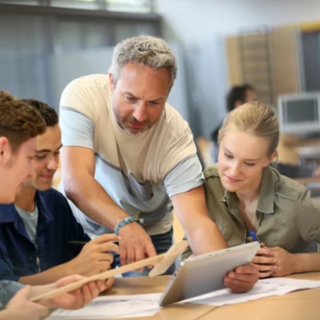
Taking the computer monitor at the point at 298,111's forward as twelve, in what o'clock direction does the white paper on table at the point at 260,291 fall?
The white paper on table is roughly at 12 o'clock from the computer monitor.

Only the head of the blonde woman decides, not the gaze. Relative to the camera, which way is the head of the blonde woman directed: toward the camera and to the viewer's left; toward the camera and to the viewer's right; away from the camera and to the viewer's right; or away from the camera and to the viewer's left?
toward the camera and to the viewer's left

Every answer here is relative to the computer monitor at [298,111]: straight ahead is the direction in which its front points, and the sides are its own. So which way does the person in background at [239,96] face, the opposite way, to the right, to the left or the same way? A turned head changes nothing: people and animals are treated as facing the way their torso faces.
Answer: to the left

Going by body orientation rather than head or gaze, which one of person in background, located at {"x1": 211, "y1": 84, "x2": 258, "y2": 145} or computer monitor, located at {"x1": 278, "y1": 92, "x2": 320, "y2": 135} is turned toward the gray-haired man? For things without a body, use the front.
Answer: the computer monitor

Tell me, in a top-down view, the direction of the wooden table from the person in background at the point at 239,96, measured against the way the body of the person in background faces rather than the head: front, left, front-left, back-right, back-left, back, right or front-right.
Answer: right

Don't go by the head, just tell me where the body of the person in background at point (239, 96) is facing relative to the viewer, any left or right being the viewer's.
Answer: facing to the right of the viewer

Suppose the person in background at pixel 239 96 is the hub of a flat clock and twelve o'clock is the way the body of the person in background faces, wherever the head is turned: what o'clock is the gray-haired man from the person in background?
The gray-haired man is roughly at 3 o'clock from the person in background.

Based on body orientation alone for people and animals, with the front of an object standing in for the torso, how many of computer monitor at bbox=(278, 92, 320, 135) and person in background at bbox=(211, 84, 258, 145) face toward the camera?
1

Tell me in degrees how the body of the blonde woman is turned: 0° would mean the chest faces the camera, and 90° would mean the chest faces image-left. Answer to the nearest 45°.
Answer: approximately 45°

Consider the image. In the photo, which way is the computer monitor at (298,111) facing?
toward the camera

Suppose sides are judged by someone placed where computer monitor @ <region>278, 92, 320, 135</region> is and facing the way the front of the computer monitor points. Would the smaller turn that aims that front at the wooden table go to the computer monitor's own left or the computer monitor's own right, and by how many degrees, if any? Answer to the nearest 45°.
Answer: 0° — it already faces it

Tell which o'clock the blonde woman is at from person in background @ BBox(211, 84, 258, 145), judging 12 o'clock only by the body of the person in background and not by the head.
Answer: The blonde woman is roughly at 3 o'clock from the person in background.

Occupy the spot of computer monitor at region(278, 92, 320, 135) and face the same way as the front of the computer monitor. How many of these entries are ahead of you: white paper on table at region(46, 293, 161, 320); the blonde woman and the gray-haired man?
3

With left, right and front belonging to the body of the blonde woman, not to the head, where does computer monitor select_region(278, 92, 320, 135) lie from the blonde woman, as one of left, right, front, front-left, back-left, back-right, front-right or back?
back-right

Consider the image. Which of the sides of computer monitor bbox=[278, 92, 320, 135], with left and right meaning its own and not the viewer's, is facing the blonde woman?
front

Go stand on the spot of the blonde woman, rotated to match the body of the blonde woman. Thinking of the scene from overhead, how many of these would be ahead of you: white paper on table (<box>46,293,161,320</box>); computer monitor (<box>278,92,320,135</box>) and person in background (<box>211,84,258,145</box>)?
1
